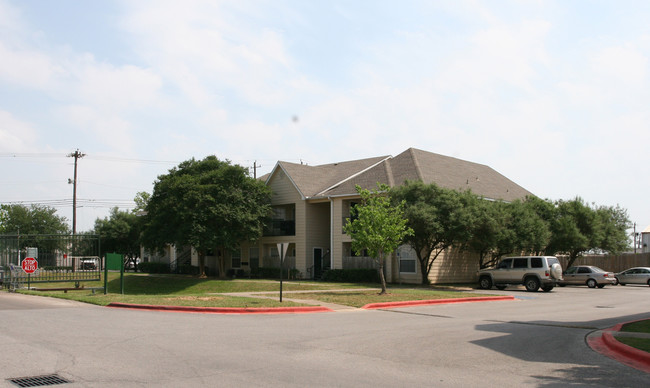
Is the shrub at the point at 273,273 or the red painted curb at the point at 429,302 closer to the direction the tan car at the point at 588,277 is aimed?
the shrub

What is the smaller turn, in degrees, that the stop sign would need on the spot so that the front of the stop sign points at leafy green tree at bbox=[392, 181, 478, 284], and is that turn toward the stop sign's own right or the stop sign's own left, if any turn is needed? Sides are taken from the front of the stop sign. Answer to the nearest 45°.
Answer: approximately 90° to the stop sign's own left

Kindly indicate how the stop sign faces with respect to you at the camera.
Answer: facing the viewer

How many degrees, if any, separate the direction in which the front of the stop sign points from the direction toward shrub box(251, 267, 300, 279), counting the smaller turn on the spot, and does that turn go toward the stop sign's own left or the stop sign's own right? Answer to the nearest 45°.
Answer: approximately 135° to the stop sign's own left

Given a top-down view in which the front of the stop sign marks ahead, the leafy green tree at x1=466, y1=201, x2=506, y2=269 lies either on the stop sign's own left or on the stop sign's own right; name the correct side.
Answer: on the stop sign's own left

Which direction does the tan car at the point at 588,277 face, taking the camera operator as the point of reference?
facing away from the viewer and to the left of the viewer

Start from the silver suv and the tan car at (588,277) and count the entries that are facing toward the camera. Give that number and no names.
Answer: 0

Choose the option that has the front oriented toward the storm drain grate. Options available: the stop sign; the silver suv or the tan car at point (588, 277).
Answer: the stop sign

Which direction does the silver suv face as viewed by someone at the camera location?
facing away from the viewer and to the left of the viewer

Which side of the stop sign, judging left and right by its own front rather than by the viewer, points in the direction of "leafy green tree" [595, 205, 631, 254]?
left
